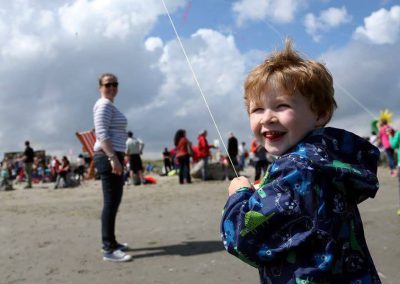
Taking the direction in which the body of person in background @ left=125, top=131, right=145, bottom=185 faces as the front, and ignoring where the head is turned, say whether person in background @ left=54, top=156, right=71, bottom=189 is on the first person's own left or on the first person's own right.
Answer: on the first person's own left

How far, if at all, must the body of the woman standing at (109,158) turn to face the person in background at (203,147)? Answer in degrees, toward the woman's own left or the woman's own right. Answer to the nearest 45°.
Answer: approximately 90° to the woman's own left

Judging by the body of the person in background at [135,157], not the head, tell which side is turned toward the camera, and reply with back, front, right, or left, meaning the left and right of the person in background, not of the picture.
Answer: back

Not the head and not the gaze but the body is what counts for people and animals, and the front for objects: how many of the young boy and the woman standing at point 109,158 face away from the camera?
0

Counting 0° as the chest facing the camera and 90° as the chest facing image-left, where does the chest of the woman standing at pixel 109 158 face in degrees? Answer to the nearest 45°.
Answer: approximately 270°

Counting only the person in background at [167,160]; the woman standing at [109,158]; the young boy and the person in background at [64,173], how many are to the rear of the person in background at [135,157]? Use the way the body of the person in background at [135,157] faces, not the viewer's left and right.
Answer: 2

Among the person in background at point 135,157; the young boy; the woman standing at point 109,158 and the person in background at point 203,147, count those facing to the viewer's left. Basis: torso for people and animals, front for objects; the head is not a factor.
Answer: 1

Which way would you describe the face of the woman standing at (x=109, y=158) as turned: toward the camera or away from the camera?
toward the camera

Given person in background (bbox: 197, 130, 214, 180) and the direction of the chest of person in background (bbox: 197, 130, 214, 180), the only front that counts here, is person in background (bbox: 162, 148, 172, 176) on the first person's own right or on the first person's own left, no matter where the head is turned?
on the first person's own left

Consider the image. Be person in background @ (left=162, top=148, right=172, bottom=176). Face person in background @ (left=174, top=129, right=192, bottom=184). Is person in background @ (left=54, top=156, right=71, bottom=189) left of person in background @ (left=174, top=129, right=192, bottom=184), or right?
right
